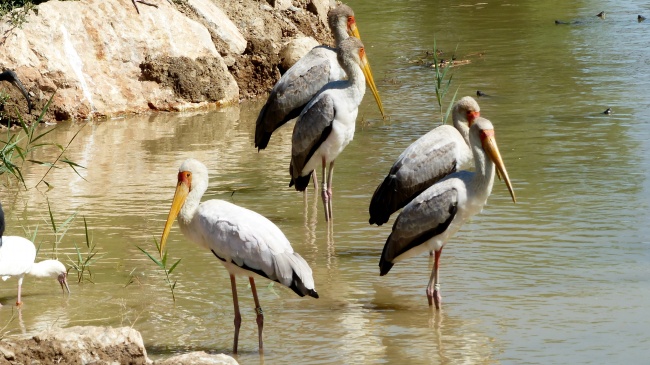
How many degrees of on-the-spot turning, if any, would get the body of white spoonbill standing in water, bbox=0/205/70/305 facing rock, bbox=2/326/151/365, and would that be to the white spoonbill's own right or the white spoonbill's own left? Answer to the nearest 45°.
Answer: approximately 90° to the white spoonbill's own right

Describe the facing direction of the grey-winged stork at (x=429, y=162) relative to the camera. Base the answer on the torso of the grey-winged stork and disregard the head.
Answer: to the viewer's right

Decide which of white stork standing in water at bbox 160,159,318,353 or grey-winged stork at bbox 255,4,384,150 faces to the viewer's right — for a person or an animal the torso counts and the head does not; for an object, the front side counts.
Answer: the grey-winged stork

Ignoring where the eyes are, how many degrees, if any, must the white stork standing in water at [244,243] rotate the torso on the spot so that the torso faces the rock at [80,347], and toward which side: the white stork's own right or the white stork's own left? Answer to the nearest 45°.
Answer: approximately 45° to the white stork's own left

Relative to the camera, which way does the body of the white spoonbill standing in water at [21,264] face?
to the viewer's right

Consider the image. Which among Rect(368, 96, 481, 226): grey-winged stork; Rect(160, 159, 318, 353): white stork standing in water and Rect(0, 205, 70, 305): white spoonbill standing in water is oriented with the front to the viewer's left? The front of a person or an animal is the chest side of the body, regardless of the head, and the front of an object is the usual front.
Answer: Rect(160, 159, 318, 353): white stork standing in water

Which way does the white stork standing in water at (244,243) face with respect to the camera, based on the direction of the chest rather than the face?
to the viewer's left

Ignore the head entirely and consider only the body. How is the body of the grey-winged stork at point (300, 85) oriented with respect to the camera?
to the viewer's right

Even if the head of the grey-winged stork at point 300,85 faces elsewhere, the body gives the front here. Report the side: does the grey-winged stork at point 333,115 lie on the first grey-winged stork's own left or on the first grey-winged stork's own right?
on the first grey-winged stork's own right

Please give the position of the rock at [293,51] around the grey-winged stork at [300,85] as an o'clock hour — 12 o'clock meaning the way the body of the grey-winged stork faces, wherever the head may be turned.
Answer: The rock is roughly at 9 o'clock from the grey-winged stork.

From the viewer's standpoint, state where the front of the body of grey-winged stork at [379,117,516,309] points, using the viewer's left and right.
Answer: facing to the right of the viewer

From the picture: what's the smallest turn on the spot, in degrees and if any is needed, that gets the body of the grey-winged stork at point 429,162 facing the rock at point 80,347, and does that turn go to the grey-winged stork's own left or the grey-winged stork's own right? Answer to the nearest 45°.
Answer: approximately 135° to the grey-winged stork's own right

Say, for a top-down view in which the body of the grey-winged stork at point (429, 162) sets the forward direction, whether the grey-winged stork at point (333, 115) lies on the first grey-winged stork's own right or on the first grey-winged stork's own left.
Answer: on the first grey-winged stork's own left

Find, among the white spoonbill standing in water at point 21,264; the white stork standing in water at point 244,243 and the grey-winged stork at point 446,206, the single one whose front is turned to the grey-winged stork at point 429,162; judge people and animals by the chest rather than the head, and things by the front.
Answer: the white spoonbill standing in water at point 21,264

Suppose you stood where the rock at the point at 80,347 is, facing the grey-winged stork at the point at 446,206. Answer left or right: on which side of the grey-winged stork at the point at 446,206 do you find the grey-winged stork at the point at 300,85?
left
